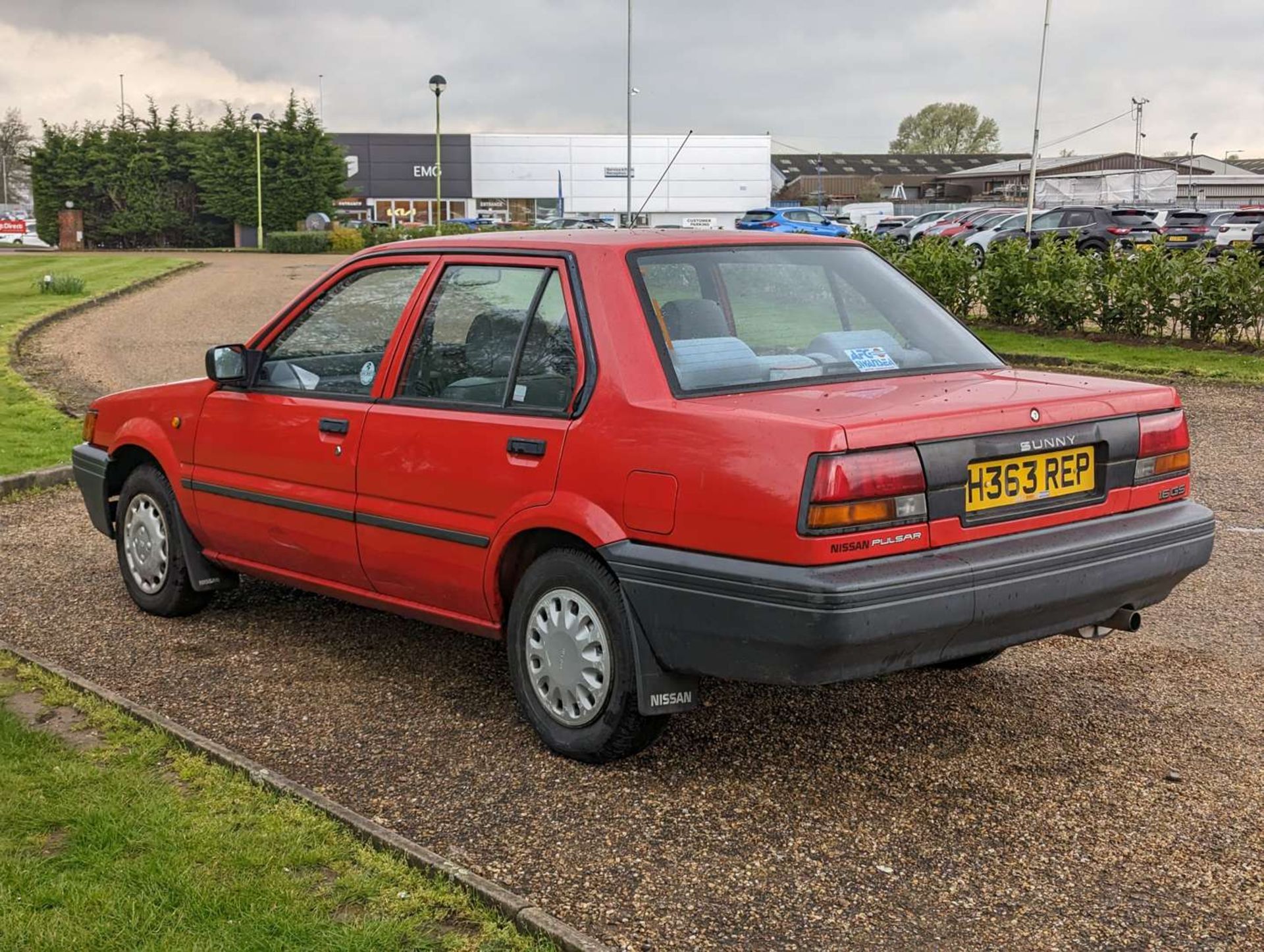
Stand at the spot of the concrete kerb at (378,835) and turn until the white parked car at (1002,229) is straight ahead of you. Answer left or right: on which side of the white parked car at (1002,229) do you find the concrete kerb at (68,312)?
left

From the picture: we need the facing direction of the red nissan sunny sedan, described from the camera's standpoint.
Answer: facing away from the viewer and to the left of the viewer

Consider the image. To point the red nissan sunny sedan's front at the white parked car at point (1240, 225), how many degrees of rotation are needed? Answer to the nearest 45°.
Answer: approximately 90° to its right

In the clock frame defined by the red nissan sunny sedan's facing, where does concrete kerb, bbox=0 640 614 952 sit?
The concrete kerb is roughly at 9 o'clock from the red nissan sunny sedan.

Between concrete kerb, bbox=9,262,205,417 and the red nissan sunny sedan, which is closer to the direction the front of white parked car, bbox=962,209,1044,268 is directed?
the concrete kerb

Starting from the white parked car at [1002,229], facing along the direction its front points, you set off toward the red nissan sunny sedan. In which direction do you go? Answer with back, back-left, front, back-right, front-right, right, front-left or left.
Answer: front-left

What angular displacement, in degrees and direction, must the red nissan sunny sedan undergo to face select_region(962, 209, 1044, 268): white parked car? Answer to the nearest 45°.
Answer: approximately 45° to its right

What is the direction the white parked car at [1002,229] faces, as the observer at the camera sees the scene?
facing the viewer and to the left of the viewer

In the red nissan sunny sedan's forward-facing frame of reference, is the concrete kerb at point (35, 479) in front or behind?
in front

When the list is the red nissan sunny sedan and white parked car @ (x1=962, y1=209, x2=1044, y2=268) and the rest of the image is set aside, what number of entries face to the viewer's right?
0

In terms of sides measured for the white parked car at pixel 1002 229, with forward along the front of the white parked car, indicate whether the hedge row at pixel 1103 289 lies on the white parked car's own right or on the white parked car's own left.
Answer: on the white parked car's own left
